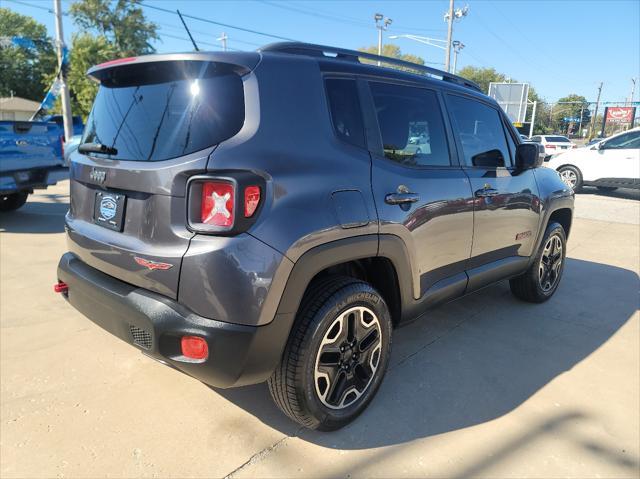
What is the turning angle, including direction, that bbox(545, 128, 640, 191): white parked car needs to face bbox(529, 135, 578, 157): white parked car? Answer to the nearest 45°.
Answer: approximately 90° to its right

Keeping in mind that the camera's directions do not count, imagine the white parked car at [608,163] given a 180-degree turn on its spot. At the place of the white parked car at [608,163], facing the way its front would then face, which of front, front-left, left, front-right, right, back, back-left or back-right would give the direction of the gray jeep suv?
right

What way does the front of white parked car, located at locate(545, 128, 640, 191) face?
to the viewer's left

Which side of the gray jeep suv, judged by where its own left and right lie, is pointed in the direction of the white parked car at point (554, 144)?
front

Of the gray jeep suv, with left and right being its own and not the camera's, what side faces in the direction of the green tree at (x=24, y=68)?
left

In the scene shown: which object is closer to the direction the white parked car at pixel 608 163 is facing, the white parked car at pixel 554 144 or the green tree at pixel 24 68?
the green tree

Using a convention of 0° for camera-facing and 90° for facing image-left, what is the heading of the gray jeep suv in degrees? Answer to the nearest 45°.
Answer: approximately 225°

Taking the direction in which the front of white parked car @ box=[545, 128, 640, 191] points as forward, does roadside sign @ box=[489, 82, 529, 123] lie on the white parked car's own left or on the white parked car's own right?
on the white parked car's own right

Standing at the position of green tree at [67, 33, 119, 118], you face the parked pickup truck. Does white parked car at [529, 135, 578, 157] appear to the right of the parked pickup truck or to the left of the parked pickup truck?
left

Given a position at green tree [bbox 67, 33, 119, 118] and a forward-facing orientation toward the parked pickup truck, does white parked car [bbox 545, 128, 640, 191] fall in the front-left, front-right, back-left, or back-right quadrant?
front-left

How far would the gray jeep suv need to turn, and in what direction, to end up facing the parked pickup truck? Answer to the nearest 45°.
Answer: approximately 90° to its left
